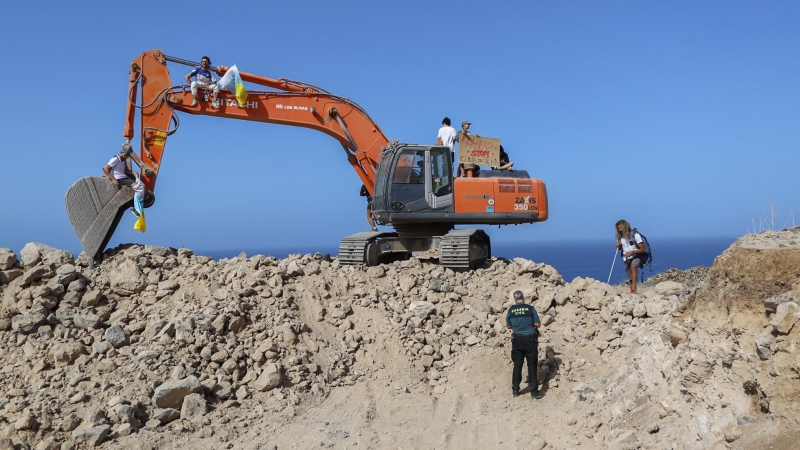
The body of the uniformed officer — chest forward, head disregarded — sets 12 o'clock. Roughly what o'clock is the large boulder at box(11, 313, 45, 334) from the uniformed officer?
The large boulder is roughly at 9 o'clock from the uniformed officer.

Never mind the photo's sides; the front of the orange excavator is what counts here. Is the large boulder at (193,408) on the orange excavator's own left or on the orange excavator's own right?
on the orange excavator's own left

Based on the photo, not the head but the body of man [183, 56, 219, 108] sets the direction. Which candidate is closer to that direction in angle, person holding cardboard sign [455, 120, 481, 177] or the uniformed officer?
the uniformed officer

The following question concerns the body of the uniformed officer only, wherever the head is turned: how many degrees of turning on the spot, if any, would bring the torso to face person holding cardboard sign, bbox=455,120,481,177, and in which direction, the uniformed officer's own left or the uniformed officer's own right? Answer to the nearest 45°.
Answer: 0° — they already face them

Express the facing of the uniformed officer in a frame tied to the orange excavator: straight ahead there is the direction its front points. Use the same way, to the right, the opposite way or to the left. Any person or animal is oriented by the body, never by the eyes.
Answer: to the right

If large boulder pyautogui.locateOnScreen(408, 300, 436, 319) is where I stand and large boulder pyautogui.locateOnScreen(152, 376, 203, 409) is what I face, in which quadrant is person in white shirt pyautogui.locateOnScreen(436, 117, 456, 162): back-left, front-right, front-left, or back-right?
back-right

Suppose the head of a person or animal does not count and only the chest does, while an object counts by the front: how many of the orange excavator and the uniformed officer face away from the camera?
1

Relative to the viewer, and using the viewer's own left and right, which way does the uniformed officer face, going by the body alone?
facing away from the viewer

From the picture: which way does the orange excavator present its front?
to the viewer's left

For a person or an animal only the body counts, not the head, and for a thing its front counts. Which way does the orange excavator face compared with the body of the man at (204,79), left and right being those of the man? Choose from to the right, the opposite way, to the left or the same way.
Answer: to the right
